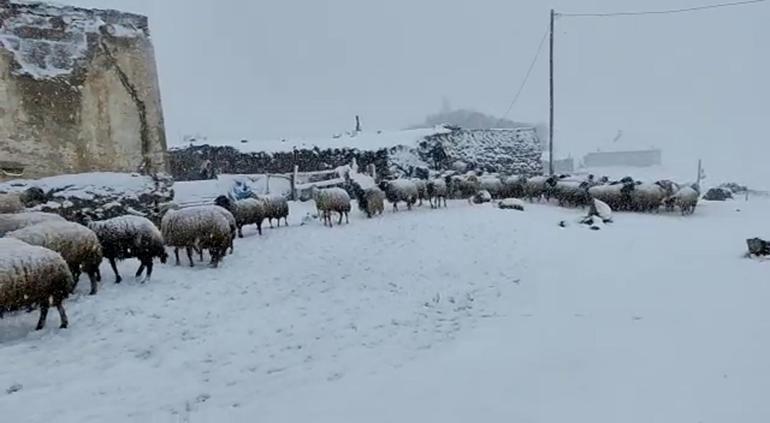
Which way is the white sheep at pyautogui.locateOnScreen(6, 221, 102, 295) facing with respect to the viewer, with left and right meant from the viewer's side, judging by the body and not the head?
facing to the left of the viewer

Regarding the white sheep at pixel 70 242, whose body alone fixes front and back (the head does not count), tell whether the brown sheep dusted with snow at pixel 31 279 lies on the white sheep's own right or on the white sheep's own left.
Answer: on the white sheep's own left

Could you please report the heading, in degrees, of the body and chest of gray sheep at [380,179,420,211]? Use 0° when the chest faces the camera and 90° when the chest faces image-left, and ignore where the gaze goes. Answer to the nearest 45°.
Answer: approximately 90°

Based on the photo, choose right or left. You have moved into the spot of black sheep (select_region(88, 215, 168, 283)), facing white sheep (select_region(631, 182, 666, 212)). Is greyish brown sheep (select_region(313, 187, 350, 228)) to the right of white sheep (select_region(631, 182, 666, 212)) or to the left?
left
